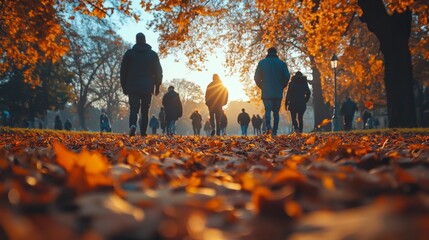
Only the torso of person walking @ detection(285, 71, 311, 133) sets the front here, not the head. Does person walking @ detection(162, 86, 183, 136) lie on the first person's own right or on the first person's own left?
on the first person's own left

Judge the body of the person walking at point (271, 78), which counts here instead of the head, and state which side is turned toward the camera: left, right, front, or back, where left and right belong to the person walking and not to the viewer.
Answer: back

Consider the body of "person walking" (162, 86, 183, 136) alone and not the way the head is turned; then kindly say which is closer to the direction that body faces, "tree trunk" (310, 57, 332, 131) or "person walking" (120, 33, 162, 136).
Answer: the tree trunk

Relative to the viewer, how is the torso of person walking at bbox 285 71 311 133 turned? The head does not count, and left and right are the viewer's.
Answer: facing away from the viewer

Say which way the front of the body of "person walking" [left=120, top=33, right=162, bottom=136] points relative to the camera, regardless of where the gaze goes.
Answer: away from the camera

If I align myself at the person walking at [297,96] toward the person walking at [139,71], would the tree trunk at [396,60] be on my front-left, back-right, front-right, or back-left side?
back-left

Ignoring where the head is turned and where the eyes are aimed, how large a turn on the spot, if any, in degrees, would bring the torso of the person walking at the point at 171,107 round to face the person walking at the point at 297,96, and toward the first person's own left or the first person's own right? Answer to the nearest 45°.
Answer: approximately 135° to the first person's own right

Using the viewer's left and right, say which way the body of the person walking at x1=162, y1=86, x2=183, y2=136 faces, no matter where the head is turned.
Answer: facing away from the viewer

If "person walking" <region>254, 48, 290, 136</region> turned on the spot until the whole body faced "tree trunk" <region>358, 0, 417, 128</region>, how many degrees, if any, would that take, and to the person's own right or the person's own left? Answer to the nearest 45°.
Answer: approximately 45° to the person's own right
